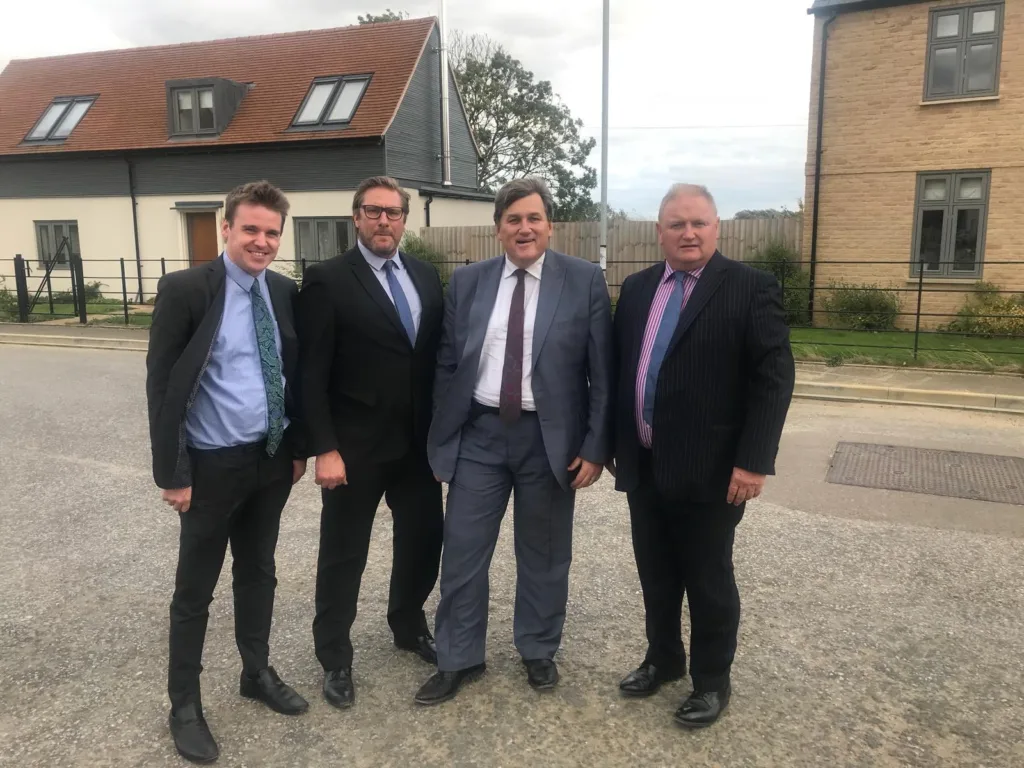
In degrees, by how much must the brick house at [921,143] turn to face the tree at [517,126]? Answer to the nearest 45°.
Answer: approximately 135° to its right

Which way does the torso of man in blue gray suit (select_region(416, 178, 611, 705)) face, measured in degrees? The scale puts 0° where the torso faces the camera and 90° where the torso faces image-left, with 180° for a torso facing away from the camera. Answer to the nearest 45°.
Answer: approximately 0°

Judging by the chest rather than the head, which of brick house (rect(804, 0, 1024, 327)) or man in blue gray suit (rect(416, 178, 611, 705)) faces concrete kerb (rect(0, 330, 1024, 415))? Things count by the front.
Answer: the brick house

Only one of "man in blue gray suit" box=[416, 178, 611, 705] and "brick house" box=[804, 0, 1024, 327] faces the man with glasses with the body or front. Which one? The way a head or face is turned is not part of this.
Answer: the brick house

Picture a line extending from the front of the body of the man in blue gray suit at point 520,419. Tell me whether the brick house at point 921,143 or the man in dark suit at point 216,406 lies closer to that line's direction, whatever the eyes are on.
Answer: the man in dark suit

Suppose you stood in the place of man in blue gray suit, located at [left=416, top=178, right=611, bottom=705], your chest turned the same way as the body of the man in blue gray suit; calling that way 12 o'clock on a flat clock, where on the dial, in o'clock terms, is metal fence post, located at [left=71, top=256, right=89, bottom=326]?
The metal fence post is roughly at 5 o'clock from the man in blue gray suit.

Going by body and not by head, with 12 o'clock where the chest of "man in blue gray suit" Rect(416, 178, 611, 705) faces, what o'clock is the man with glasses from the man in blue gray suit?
The man with glasses is roughly at 3 o'clock from the man in blue gray suit.
